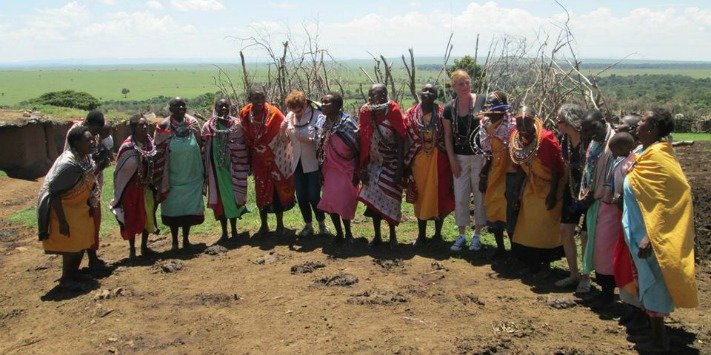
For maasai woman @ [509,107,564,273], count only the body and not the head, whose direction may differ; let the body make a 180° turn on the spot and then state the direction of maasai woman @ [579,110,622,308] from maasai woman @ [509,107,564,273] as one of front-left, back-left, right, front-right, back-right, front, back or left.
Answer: right

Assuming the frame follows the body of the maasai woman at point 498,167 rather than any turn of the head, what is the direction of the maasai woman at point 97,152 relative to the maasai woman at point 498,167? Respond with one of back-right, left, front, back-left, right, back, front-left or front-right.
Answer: front-right

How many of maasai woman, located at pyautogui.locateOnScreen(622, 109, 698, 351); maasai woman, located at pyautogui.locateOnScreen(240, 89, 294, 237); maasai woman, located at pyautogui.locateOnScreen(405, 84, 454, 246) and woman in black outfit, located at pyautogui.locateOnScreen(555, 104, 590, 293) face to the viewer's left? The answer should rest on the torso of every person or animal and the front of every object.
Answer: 2

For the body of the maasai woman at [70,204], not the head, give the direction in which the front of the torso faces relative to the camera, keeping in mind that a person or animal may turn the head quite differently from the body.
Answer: to the viewer's right

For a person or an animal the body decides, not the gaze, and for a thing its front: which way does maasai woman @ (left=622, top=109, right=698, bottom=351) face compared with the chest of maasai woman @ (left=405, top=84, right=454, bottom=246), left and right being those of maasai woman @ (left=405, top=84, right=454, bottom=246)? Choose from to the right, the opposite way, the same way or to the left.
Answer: to the right

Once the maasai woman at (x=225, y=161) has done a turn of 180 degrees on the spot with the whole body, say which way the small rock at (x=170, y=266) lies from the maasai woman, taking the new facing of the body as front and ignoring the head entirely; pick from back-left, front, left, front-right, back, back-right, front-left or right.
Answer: back-left

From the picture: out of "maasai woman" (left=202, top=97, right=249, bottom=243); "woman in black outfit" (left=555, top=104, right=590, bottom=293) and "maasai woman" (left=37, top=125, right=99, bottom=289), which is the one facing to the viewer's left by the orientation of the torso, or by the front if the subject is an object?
"woman in black outfit" (left=555, top=104, right=590, bottom=293)

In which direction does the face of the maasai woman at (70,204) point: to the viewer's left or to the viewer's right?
to the viewer's right

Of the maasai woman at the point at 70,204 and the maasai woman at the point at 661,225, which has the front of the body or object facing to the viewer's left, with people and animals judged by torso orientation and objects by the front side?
the maasai woman at the point at 661,225

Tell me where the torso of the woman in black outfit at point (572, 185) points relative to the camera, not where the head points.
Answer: to the viewer's left

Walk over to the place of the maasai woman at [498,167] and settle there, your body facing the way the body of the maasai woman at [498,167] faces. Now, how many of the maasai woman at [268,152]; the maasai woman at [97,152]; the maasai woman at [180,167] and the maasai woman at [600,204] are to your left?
1

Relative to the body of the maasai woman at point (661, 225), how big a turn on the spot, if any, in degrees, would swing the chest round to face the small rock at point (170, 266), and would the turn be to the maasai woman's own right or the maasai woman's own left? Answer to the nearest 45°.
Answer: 0° — they already face it

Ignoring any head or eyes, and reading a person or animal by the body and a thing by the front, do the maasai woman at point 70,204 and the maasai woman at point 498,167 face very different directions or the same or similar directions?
very different directions

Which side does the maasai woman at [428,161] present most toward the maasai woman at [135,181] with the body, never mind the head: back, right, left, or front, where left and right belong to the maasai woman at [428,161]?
right

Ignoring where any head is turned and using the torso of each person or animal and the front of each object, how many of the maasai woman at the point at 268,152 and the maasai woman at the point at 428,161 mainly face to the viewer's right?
0

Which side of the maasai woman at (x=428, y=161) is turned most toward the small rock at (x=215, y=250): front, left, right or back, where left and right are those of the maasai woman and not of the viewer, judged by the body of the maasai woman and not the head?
right
